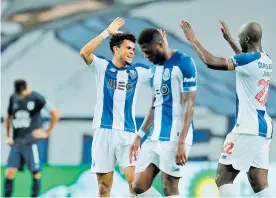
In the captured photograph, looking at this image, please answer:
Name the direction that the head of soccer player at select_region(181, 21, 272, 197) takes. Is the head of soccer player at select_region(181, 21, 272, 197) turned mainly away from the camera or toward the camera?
away from the camera

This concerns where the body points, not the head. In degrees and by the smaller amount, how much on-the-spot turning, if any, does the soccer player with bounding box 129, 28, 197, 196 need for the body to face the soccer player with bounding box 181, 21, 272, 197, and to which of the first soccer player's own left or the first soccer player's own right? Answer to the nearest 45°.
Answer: approximately 135° to the first soccer player's own left

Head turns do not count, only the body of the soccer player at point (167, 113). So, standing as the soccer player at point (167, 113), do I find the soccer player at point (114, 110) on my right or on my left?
on my right

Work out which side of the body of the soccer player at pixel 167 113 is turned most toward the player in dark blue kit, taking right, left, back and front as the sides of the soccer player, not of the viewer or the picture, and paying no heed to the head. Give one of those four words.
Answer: right

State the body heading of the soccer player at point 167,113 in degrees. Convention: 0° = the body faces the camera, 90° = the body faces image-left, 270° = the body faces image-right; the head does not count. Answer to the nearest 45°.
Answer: approximately 45°

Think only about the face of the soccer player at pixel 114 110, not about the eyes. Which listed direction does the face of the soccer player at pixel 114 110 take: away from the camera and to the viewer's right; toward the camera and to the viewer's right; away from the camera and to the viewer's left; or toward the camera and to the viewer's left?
toward the camera and to the viewer's right
